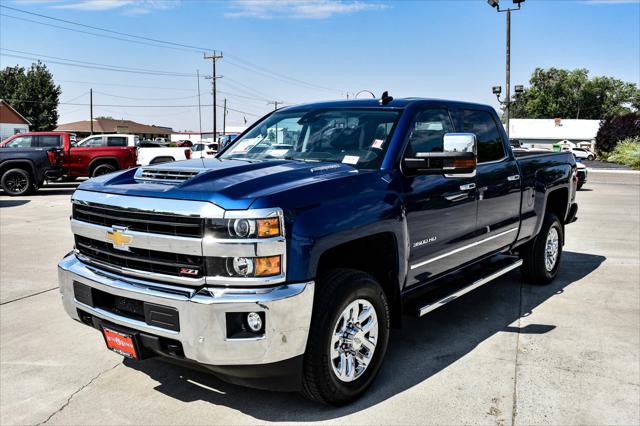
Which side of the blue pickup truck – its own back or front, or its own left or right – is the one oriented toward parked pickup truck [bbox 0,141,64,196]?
right

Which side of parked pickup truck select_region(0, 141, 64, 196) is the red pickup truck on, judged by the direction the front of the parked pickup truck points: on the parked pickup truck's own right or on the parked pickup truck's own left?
on the parked pickup truck's own right

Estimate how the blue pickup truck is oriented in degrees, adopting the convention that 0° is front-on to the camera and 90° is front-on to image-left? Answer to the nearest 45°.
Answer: approximately 45°

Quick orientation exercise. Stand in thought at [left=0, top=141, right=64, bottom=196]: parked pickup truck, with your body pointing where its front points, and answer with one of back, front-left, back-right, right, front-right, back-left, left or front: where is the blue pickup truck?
back-left

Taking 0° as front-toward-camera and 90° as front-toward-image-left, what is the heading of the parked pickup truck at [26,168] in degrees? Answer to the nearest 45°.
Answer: approximately 135°
